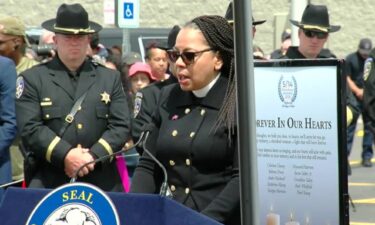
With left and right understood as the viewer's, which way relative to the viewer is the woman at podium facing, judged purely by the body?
facing the viewer and to the left of the viewer

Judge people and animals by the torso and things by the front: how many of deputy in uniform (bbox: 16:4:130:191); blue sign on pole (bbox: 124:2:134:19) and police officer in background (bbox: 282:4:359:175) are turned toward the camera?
3

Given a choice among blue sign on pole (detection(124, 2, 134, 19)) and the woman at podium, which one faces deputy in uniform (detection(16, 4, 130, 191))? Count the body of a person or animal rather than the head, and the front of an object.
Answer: the blue sign on pole

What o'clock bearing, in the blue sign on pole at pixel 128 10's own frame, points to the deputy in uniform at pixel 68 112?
The deputy in uniform is roughly at 12 o'clock from the blue sign on pole.

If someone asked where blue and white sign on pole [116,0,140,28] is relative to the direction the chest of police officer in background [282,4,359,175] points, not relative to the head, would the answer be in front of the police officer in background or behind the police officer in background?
behind

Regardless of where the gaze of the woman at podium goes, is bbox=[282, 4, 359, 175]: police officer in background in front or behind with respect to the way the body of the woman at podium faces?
behind

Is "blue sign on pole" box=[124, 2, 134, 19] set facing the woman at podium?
yes

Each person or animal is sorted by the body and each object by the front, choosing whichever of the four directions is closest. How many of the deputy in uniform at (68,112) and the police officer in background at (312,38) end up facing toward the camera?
2

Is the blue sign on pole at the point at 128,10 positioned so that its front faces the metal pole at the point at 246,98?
yes

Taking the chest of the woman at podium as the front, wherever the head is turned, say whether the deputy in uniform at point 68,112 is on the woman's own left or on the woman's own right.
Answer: on the woman's own right

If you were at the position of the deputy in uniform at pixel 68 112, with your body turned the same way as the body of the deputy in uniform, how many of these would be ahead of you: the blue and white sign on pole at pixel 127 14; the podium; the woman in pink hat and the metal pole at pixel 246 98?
2
